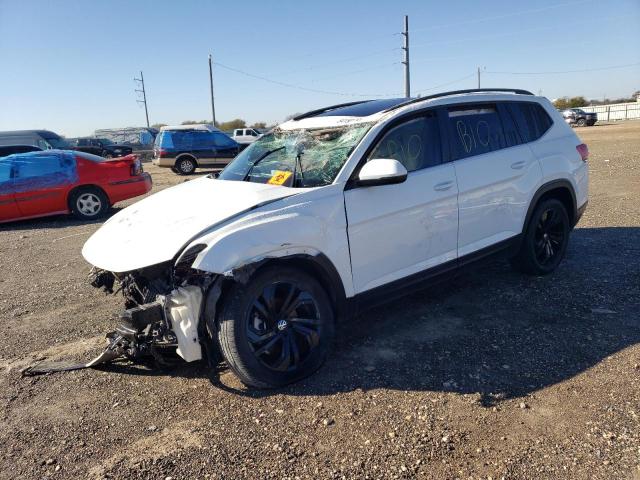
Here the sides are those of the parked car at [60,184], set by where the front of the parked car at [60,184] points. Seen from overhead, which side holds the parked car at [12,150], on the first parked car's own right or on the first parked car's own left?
on the first parked car's own right

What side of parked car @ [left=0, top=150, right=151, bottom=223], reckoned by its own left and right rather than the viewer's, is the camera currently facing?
left

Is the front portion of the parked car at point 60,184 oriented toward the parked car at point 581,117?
no

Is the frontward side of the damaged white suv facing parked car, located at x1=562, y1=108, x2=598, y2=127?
no

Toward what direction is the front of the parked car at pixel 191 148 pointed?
to the viewer's right

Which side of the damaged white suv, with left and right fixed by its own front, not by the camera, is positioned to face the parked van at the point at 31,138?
right

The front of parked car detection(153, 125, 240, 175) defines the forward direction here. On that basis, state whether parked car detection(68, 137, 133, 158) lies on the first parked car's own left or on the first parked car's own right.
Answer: on the first parked car's own left

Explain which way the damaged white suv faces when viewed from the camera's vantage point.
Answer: facing the viewer and to the left of the viewer

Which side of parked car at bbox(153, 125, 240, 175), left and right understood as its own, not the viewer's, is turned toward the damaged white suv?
right

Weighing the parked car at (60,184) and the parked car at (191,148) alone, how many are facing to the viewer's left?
1

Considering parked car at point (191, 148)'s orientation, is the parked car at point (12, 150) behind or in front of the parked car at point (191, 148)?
behind

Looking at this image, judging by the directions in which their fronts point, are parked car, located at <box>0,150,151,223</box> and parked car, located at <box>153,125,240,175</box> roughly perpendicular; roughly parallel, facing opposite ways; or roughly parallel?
roughly parallel, facing opposite ways

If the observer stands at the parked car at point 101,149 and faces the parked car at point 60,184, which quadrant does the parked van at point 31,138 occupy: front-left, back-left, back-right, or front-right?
front-right

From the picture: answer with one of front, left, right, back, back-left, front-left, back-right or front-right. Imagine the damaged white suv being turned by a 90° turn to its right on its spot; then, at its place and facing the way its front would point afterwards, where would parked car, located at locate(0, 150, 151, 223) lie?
front

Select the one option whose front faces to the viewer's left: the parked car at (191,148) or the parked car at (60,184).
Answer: the parked car at (60,184)
